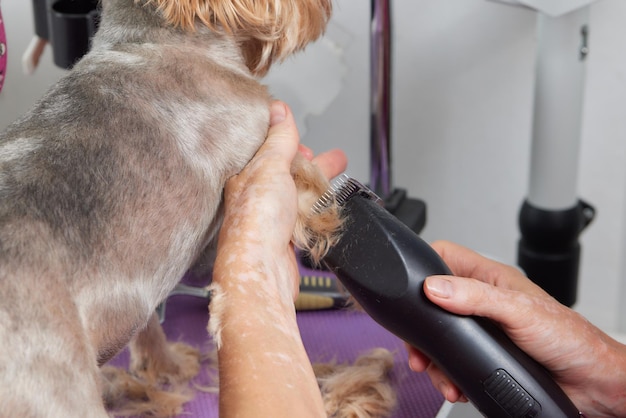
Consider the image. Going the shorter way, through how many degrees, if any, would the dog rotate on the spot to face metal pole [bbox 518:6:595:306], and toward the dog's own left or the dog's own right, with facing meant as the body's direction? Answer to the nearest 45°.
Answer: approximately 45° to the dog's own left

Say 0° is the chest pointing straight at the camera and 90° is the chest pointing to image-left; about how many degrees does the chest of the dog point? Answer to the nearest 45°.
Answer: approximately 270°

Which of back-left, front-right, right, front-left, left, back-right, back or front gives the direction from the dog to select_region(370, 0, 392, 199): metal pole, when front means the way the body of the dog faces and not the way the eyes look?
front-left

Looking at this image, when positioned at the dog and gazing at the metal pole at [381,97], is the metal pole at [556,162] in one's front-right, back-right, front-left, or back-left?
front-right
